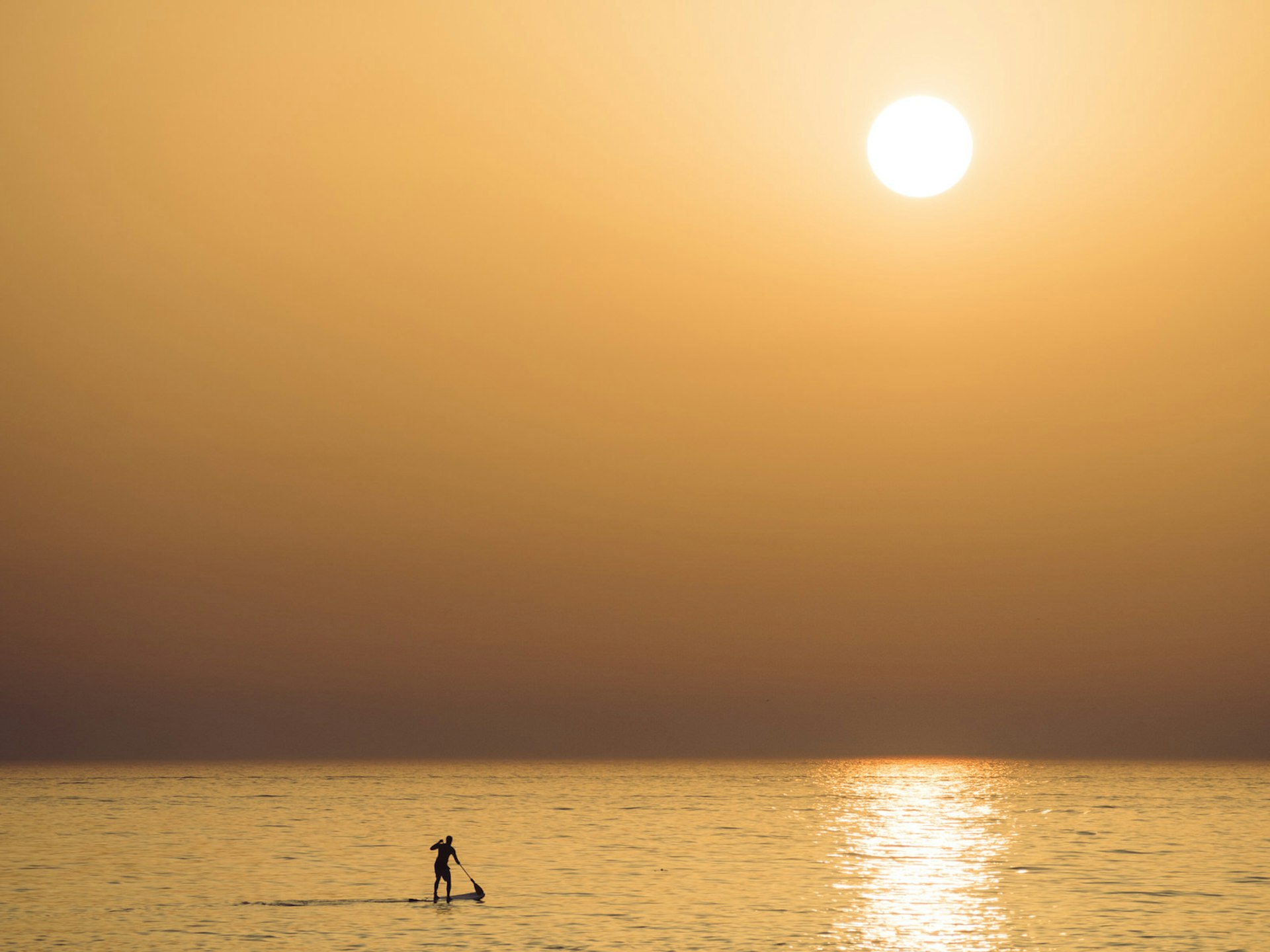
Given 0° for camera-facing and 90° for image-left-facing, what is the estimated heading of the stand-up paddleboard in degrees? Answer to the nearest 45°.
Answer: approximately 270°
